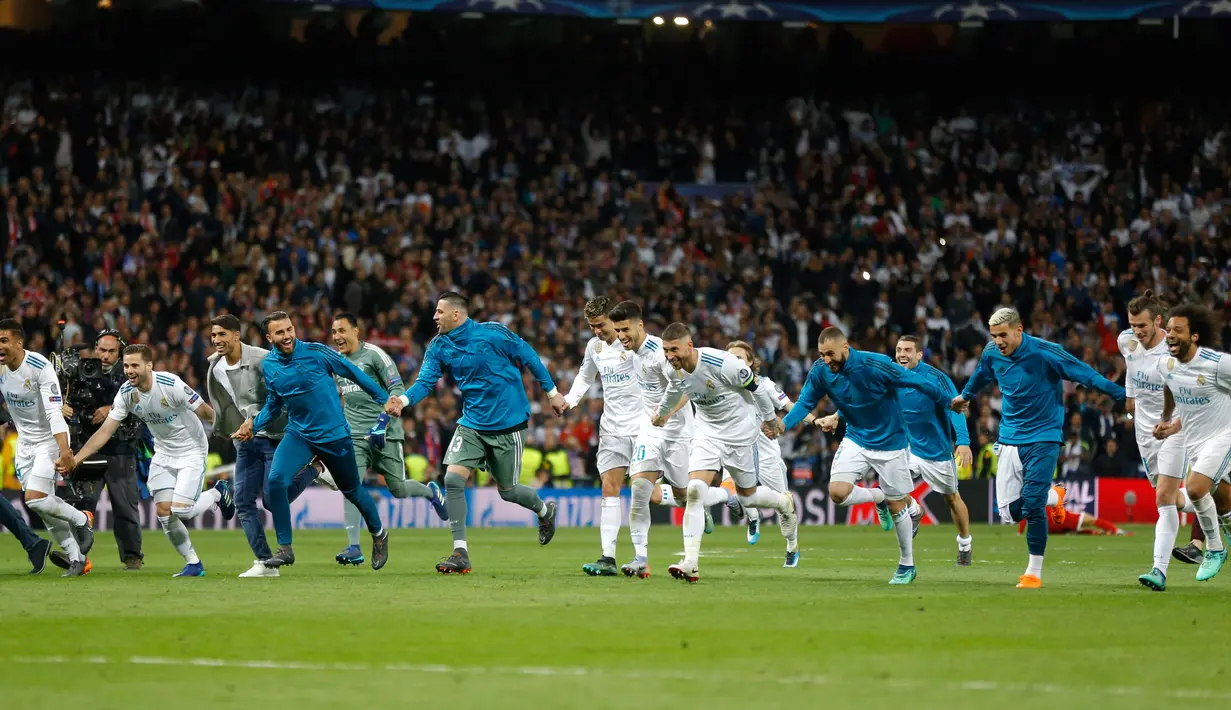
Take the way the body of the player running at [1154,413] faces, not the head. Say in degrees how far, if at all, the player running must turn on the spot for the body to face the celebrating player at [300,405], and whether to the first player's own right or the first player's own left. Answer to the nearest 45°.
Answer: approximately 45° to the first player's own right

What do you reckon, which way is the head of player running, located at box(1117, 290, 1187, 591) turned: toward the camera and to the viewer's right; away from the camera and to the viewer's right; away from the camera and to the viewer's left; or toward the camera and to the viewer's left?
toward the camera and to the viewer's left

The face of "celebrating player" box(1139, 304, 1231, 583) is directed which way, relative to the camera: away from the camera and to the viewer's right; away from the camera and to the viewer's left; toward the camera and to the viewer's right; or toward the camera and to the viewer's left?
toward the camera and to the viewer's left

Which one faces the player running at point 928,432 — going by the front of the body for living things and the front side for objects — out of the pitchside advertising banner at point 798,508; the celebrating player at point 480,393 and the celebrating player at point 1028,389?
the pitchside advertising banner

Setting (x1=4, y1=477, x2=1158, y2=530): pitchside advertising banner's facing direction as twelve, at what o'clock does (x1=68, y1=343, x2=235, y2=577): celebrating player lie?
The celebrating player is roughly at 1 o'clock from the pitchside advertising banner.

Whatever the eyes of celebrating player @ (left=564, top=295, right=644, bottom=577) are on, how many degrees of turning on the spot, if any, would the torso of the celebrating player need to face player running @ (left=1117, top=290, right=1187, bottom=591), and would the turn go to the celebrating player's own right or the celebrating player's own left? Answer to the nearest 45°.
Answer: approximately 135° to the celebrating player's own left

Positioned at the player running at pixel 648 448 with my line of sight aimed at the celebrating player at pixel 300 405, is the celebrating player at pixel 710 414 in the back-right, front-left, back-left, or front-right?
back-left

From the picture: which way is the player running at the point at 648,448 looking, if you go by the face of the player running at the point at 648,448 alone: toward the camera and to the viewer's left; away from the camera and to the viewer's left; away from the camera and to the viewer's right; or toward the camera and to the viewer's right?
toward the camera and to the viewer's left

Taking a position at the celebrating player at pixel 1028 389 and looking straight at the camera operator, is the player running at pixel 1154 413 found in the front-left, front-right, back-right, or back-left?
back-right
